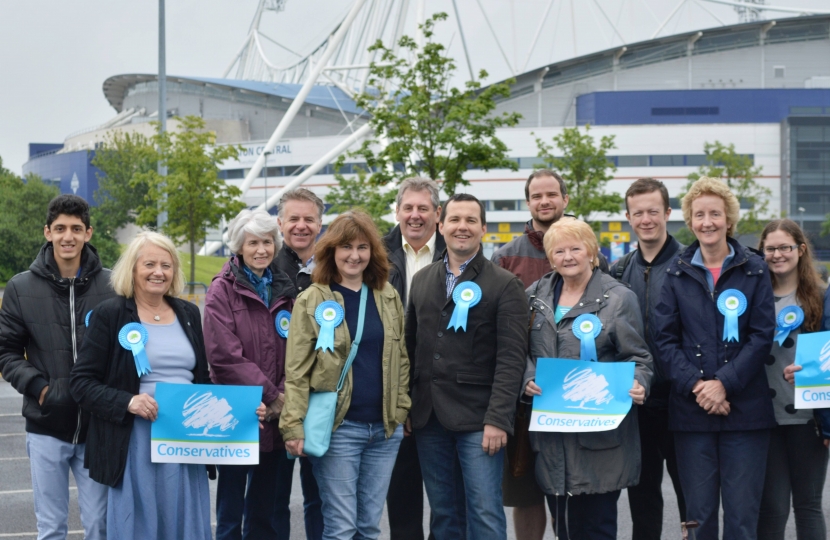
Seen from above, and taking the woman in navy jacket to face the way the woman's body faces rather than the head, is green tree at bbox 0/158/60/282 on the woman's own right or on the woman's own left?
on the woman's own right

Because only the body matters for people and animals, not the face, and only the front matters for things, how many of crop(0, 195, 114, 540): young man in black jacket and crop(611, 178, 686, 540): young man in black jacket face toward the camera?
2

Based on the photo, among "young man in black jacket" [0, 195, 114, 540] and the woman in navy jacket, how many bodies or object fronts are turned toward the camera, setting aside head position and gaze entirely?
2

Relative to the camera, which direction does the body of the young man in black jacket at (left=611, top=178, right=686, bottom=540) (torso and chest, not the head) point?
toward the camera

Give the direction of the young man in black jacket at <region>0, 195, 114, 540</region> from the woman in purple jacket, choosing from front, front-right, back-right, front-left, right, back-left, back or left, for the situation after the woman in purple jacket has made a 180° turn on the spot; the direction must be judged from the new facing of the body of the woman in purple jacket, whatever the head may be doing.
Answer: front-left

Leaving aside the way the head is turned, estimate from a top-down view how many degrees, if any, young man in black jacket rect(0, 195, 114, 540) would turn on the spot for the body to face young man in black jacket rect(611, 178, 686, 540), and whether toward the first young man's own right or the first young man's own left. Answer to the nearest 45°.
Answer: approximately 90° to the first young man's own left

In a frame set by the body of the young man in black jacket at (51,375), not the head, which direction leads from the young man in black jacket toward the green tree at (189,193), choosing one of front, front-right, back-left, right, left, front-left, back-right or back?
back

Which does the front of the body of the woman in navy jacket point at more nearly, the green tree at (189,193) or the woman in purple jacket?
the woman in purple jacket

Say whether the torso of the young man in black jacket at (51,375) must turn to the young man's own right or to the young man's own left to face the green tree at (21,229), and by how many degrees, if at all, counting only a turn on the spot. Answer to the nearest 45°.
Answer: approximately 180°

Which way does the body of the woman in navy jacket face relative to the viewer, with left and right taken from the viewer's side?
facing the viewer

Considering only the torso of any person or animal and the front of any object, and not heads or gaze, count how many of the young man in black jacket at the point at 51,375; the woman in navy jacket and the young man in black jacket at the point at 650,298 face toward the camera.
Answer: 3

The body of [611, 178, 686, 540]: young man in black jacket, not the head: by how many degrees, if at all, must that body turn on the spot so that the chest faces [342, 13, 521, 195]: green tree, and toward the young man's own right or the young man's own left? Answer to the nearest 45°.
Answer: approximately 180°
